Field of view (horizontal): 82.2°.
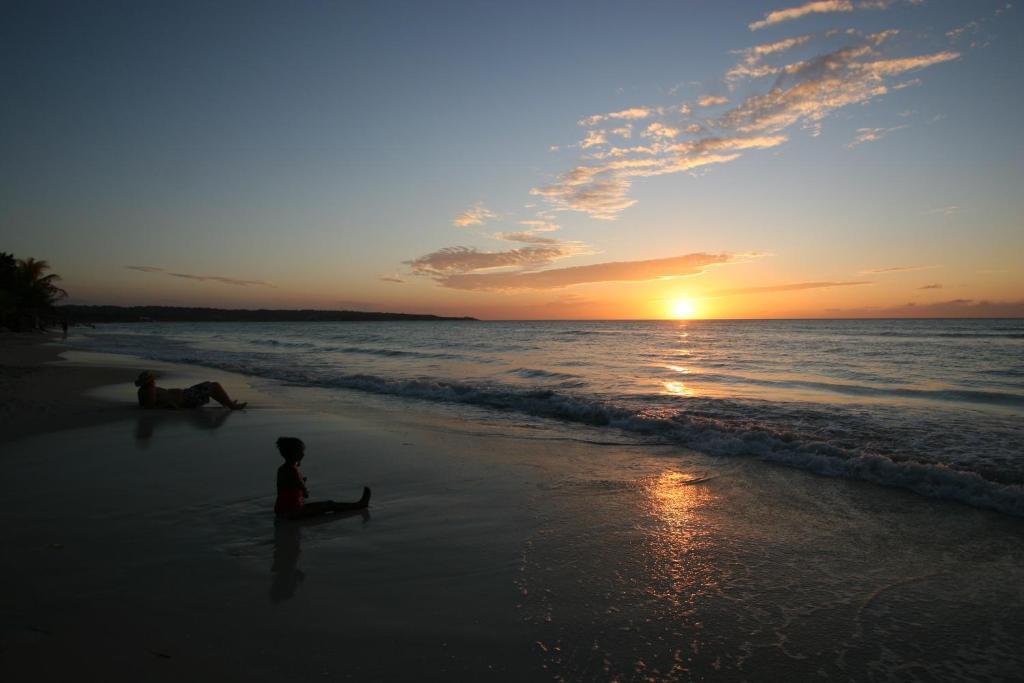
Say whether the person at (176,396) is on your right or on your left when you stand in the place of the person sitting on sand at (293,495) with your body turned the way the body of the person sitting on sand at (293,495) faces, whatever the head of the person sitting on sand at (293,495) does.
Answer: on your left

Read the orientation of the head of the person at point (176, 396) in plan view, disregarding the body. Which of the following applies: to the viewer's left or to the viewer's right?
to the viewer's right

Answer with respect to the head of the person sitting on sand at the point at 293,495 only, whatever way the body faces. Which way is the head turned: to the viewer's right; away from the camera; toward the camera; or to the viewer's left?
to the viewer's right

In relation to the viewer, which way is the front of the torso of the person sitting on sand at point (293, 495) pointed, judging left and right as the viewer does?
facing to the right of the viewer
